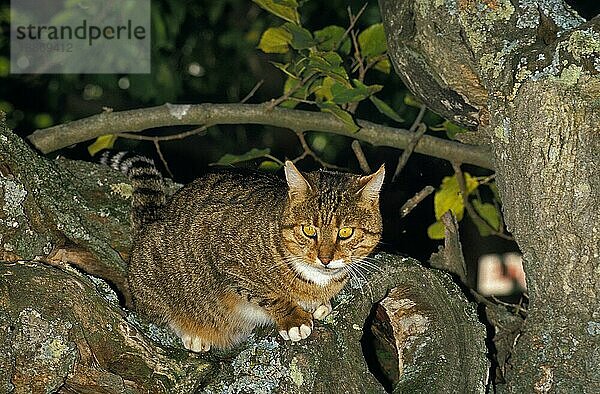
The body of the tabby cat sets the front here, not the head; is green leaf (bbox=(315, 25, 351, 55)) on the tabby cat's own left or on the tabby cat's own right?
on the tabby cat's own left

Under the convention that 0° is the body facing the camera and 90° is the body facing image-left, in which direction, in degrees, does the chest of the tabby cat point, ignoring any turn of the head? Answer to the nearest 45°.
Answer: approximately 315°

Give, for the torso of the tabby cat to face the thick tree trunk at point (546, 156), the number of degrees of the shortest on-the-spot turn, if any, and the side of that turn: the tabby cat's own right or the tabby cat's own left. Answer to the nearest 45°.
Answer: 0° — it already faces it

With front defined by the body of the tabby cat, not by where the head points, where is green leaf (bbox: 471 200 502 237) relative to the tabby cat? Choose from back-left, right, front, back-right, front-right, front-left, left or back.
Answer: left

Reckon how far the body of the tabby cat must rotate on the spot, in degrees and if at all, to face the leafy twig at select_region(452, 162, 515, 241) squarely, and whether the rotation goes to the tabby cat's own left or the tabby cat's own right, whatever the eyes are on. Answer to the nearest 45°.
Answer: approximately 90° to the tabby cat's own left

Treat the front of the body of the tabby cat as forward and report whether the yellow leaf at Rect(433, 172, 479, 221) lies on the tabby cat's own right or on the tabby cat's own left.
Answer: on the tabby cat's own left

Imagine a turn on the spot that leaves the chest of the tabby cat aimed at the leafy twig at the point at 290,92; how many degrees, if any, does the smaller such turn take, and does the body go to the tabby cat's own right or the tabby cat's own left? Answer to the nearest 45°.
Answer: approximately 135° to the tabby cat's own left

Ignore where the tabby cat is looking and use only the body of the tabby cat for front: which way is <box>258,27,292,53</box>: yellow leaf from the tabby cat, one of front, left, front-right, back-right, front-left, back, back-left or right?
back-left

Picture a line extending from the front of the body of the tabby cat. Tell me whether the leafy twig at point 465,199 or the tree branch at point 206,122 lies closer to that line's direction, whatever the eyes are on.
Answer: the leafy twig

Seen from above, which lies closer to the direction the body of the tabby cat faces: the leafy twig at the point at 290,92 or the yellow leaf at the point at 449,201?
the yellow leaf
